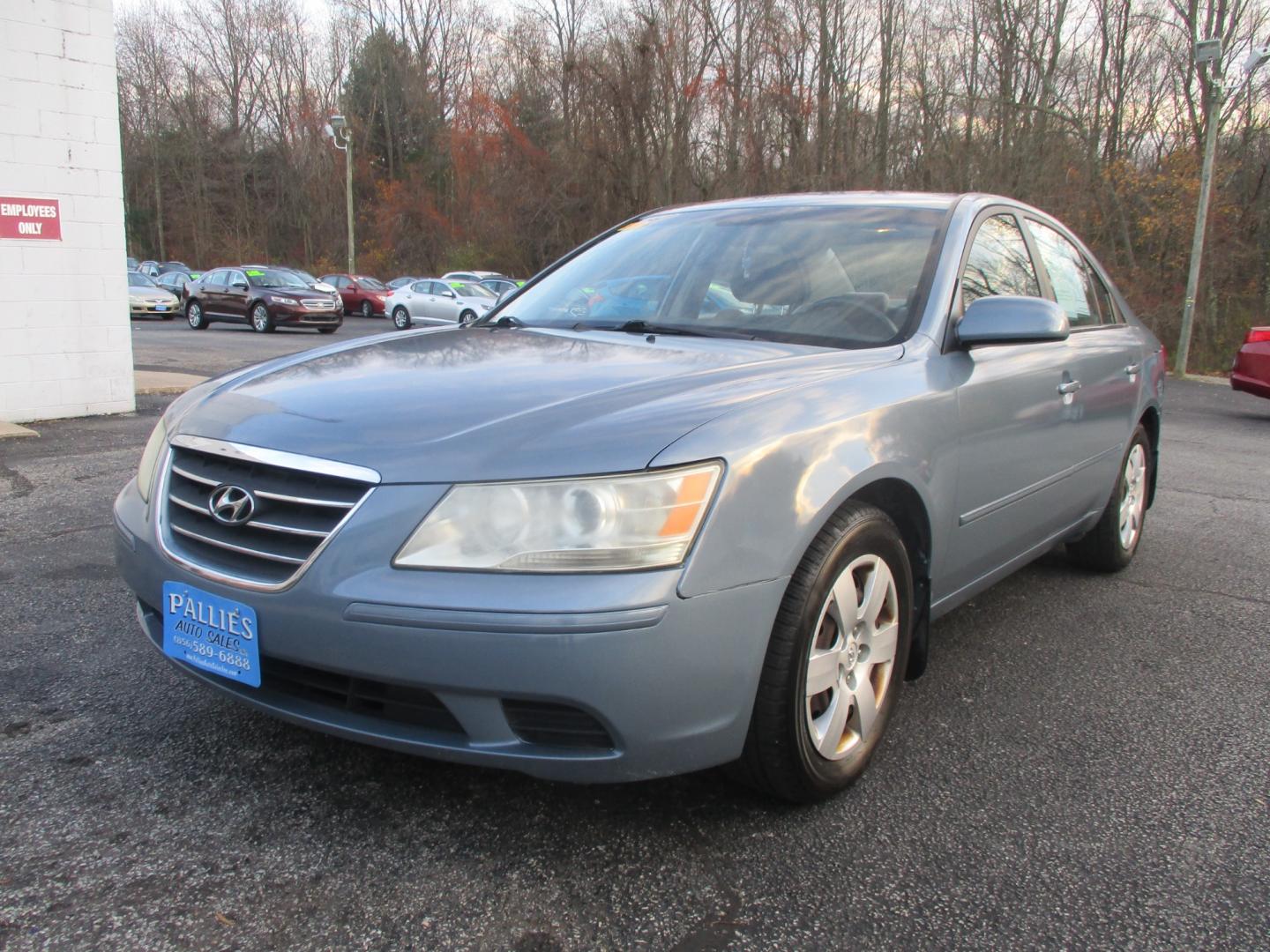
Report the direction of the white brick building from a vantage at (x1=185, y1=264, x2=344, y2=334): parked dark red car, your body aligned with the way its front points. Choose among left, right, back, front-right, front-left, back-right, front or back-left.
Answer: front-right

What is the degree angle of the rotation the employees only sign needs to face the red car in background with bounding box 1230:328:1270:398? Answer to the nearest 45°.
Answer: approximately 90° to its left

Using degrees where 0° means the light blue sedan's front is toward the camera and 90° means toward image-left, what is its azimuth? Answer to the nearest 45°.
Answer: approximately 45°

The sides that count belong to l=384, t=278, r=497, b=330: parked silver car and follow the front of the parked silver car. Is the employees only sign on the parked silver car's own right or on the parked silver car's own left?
on the parked silver car's own right

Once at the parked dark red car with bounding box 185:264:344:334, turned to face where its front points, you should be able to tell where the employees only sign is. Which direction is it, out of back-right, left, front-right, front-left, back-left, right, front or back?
front-right

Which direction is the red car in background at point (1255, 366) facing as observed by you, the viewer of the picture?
facing away from the viewer and to the right of the viewer

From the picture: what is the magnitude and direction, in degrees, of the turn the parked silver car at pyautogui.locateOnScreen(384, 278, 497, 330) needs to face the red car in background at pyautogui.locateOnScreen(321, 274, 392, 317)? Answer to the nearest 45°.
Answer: approximately 135° to its left

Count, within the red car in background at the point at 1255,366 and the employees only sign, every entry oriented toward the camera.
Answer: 1

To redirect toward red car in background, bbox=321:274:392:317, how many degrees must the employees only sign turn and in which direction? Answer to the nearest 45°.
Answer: approximately 180°
